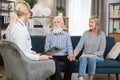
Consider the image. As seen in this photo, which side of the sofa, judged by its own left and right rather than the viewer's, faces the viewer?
front

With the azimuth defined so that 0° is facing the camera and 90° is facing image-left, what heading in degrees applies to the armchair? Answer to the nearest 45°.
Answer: approximately 225°

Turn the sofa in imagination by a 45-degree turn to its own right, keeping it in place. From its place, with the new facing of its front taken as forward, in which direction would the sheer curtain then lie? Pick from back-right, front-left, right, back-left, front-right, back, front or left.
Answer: back-right

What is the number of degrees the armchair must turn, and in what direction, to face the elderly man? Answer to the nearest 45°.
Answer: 0° — it already faces them

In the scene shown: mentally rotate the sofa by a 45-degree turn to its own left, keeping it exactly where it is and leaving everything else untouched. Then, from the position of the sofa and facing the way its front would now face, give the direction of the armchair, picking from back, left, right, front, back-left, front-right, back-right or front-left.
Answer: right

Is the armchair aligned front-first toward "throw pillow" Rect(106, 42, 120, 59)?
yes

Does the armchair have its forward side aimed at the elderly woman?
yes
